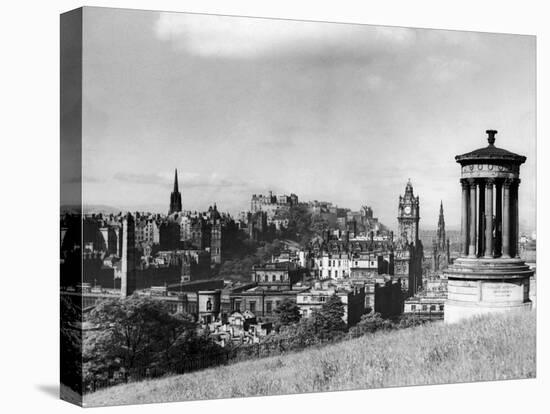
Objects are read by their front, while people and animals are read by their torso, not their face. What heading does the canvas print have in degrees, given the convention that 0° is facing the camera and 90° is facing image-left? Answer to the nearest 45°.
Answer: approximately 315°
